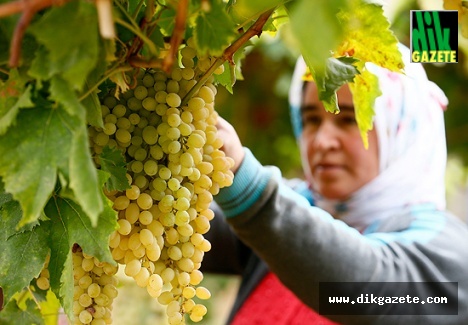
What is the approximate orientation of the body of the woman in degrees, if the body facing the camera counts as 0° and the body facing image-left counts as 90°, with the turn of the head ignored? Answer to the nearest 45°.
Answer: approximately 45°

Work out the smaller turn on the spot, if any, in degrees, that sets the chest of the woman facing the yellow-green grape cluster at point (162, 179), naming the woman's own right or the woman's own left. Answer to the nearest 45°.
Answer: approximately 45° to the woman's own left

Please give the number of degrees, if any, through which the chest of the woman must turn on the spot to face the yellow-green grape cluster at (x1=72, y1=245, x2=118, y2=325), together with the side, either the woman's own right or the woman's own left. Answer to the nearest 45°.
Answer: approximately 45° to the woman's own left
